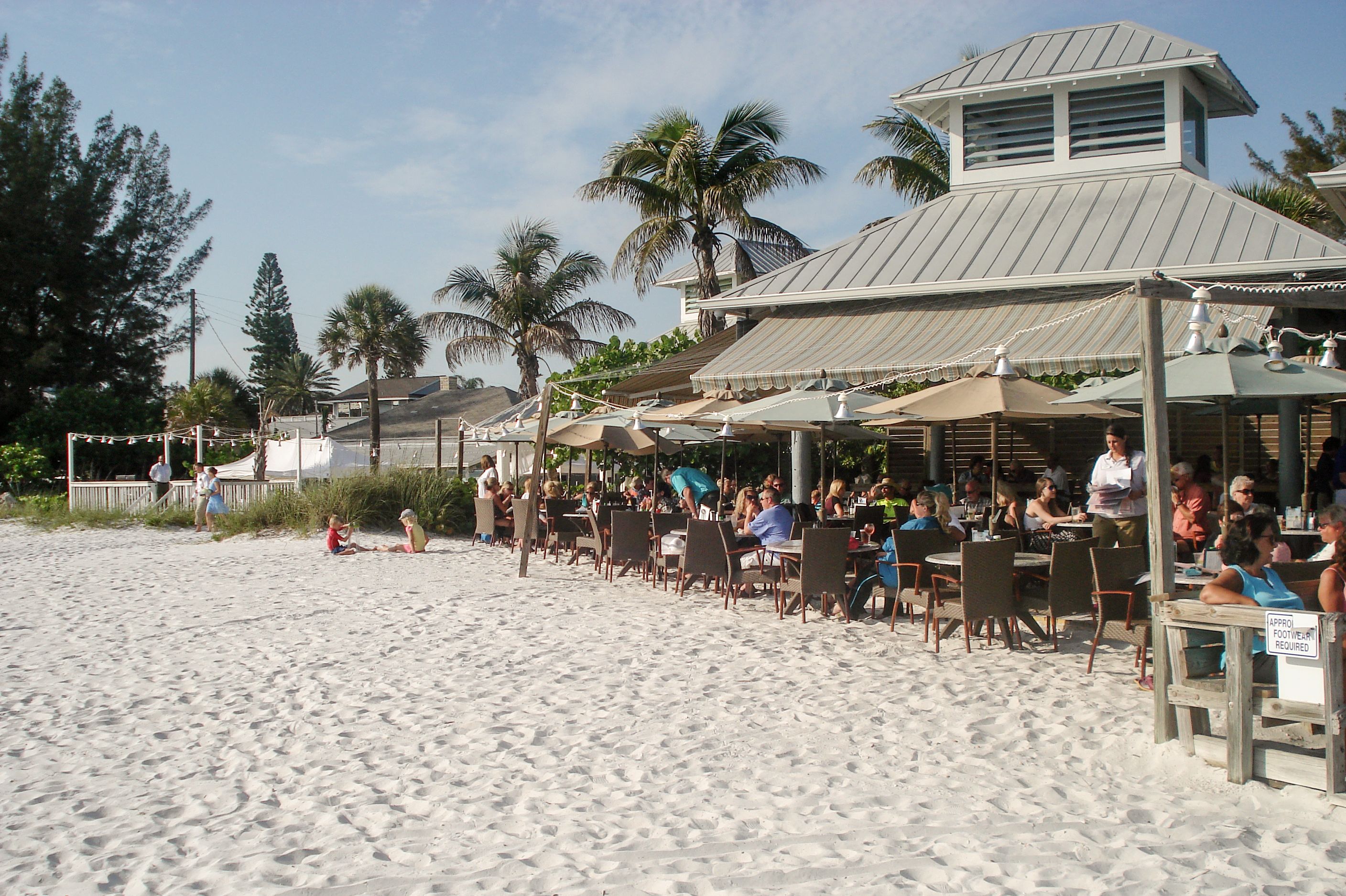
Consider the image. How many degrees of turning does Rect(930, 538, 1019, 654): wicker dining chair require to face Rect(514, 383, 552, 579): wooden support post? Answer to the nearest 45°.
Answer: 0° — it already faces it

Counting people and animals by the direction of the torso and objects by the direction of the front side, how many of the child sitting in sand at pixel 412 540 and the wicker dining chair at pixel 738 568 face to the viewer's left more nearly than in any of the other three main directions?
1

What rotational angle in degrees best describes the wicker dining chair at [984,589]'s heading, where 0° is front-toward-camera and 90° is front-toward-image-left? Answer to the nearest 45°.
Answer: approximately 135°

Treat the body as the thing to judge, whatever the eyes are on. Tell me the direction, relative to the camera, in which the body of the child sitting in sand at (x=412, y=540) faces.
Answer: to the viewer's left

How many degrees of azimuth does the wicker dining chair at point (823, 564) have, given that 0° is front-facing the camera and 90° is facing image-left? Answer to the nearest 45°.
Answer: approximately 135°

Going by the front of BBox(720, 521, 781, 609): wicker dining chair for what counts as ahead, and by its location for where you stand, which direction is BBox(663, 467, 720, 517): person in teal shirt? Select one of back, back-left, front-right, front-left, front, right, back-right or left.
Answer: left

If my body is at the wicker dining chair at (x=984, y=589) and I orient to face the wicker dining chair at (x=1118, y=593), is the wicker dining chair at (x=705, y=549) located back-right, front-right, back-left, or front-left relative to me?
back-left

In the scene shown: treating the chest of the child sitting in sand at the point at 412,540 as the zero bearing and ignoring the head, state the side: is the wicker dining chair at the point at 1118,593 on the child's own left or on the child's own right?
on the child's own left

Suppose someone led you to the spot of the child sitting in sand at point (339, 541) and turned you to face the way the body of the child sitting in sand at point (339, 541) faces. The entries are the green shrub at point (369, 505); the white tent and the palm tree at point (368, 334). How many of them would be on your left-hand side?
3

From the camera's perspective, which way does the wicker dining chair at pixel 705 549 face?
away from the camera
